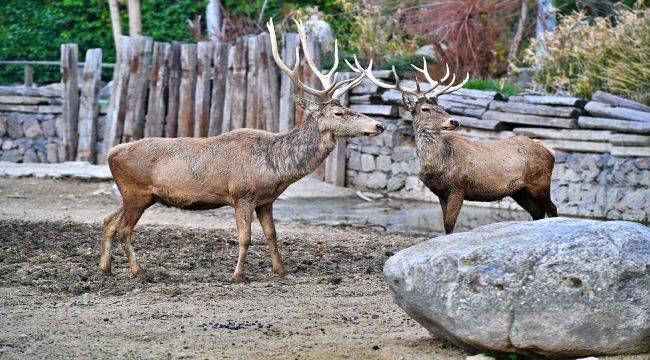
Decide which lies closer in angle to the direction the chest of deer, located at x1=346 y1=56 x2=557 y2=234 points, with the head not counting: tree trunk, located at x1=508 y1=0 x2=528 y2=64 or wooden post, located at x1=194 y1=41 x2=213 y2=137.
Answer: the wooden post

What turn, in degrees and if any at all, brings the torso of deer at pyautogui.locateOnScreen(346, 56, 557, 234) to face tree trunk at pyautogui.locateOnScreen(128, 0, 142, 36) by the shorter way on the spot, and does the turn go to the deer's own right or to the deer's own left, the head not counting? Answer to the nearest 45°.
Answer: approximately 45° to the deer's own right

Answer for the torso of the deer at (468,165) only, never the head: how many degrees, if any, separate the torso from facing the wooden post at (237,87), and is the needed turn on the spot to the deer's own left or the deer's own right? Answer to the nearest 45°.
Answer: approximately 45° to the deer's own right

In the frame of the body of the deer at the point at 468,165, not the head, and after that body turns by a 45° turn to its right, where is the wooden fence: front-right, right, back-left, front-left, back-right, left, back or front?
front

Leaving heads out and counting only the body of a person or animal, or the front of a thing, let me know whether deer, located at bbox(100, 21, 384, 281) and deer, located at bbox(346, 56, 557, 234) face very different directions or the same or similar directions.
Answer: very different directions

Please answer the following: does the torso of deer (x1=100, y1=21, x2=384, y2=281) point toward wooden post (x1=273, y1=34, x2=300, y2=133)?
no

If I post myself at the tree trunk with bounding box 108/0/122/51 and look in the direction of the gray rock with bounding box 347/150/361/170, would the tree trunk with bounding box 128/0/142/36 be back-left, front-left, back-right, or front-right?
front-left

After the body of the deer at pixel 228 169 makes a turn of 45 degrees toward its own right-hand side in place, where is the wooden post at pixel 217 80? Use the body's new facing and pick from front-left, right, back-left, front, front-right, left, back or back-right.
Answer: back-left

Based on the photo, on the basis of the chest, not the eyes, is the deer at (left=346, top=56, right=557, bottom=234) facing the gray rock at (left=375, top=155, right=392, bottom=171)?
no

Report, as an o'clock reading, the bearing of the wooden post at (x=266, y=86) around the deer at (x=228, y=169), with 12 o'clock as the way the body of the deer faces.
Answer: The wooden post is roughly at 9 o'clock from the deer.

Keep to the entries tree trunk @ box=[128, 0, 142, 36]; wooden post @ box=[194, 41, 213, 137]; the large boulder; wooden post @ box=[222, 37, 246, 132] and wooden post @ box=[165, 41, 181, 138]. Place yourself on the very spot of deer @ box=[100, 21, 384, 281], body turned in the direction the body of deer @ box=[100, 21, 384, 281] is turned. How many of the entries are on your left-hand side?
4

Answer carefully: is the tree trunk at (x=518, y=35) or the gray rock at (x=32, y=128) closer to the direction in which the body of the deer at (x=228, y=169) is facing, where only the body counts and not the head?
the tree trunk

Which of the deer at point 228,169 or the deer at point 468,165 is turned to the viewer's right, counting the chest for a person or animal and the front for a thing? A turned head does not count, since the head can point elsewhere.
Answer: the deer at point 228,169

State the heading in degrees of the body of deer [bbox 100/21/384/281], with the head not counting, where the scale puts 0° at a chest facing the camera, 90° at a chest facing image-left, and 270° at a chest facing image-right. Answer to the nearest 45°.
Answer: approximately 270°

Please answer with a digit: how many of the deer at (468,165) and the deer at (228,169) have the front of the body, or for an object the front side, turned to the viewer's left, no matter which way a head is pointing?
1

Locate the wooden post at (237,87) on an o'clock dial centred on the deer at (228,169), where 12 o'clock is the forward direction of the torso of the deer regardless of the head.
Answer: The wooden post is roughly at 9 o'clock from the deer.

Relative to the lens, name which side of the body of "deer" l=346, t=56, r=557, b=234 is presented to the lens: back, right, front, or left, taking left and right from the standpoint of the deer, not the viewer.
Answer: left

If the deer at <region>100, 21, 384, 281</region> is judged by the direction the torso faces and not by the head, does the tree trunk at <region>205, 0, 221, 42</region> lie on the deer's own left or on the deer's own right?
on the deer's own left
